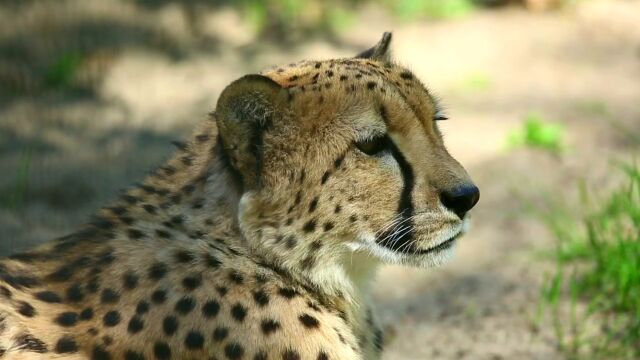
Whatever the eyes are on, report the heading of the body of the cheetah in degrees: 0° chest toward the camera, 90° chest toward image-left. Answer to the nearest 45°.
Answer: approximately 270°

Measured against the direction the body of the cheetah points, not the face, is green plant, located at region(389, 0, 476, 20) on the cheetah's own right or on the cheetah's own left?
on the cheetah's own left
